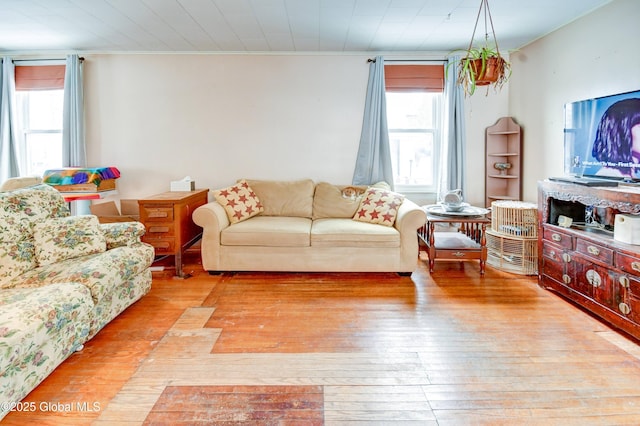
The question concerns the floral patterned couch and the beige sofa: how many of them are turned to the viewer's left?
0

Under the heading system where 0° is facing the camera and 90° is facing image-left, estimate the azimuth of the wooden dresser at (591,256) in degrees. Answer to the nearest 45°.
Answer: approximately 45°

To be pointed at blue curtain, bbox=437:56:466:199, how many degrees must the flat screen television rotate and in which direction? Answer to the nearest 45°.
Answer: approximately 90° to its right

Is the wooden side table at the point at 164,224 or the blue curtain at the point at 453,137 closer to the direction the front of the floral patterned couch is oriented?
the blue curtain

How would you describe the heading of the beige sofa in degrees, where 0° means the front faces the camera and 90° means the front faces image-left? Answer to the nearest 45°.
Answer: approximately 0°
